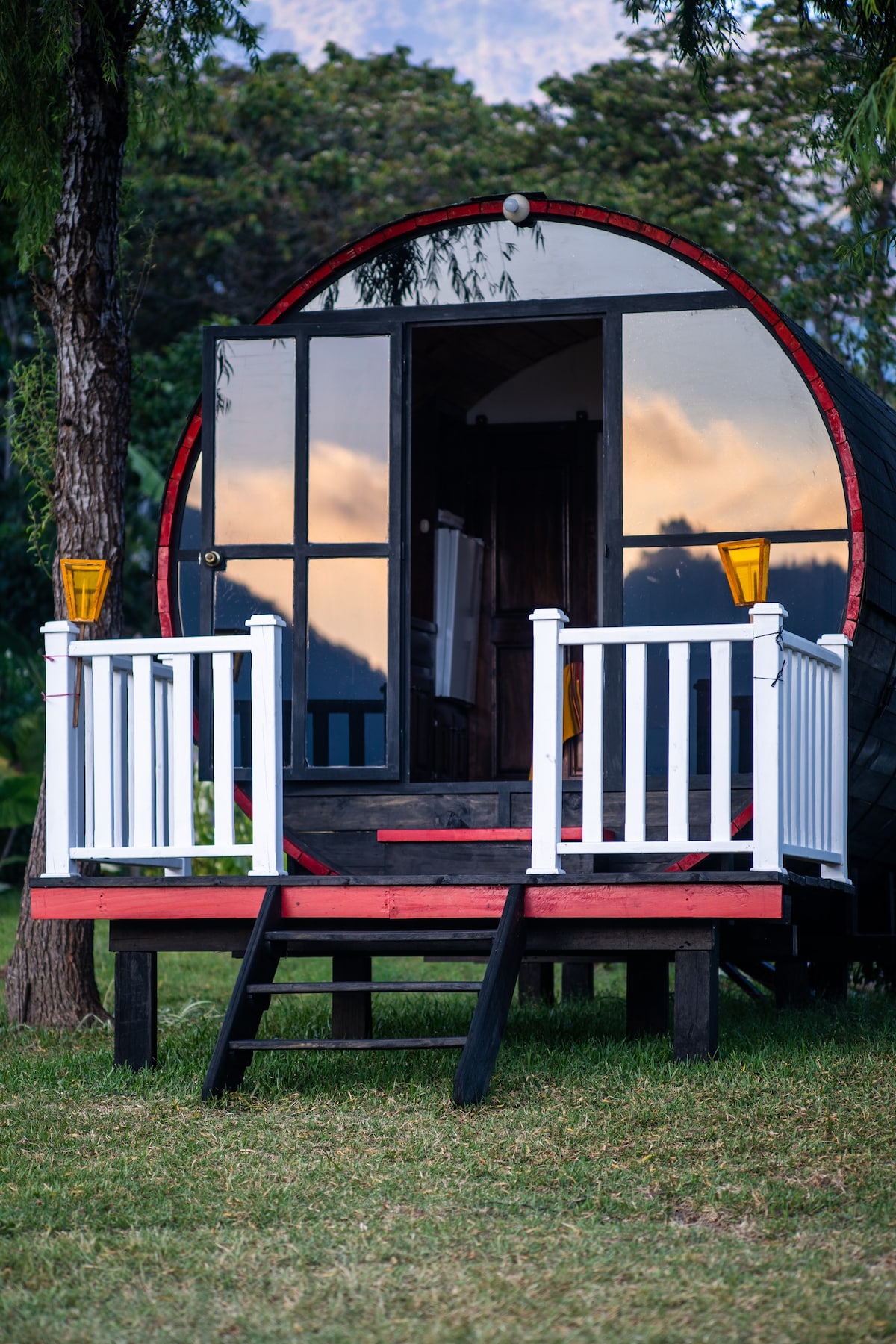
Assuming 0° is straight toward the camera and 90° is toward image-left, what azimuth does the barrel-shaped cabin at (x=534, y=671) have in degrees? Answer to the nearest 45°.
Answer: approximately 0°

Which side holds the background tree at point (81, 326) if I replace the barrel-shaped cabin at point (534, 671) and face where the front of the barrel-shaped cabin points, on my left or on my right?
on my right

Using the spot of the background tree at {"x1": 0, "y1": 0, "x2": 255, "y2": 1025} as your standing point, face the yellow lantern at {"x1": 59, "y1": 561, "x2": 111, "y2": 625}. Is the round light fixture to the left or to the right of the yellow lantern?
left
